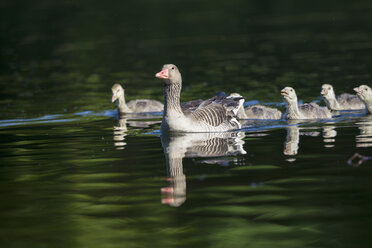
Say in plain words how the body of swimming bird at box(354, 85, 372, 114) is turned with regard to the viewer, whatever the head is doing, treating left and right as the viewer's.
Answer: facing to the left of the viewer

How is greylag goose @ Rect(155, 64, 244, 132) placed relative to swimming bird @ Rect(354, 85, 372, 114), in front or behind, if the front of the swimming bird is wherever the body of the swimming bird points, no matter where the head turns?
in front

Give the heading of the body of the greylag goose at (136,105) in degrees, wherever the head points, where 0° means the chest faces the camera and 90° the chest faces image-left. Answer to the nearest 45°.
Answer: approximately 90°

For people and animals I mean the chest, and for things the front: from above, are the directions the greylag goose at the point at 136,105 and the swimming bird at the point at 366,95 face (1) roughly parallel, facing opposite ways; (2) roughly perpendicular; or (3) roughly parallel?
roughly parallel

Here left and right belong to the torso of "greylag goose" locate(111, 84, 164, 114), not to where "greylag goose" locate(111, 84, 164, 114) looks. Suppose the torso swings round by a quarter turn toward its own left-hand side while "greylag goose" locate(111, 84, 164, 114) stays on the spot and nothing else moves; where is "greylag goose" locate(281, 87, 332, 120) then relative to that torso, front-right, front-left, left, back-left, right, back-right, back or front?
front-left

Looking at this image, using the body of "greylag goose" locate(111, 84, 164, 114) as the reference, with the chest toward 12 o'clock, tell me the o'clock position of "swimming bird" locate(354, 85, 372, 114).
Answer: The swimming bird is roughly at 7 o'clock from the greylag goose.

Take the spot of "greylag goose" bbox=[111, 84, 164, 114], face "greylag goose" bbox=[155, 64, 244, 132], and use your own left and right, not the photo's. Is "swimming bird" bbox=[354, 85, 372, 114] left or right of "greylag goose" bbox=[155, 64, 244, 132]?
left

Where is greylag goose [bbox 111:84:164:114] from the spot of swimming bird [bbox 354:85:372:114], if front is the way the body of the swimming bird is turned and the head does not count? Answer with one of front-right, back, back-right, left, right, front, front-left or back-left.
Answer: front

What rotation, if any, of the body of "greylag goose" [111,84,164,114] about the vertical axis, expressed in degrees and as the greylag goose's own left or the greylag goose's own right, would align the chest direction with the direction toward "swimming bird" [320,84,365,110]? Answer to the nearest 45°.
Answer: approximately 180°

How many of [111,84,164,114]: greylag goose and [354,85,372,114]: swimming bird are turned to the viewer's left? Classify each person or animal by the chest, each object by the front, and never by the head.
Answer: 2
